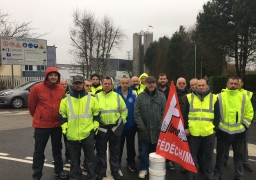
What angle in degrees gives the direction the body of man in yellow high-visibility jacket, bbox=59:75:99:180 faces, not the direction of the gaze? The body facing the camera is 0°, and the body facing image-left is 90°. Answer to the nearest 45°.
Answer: approximately 0°

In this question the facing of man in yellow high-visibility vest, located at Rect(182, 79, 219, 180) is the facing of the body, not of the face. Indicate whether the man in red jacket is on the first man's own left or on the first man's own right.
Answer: on the first man's own right

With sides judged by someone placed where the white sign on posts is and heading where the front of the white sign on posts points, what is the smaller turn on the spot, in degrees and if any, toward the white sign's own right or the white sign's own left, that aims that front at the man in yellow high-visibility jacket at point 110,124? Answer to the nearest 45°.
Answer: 0° — it already faces them

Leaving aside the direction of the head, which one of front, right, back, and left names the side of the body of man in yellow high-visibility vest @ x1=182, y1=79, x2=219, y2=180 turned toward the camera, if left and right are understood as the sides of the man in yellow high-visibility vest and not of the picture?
front

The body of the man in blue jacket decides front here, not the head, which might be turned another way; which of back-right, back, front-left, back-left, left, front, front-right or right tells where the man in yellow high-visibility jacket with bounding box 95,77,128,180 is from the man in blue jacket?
front-right

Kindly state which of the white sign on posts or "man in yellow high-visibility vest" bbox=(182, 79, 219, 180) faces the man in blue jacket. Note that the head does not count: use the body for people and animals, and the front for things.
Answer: the white sign on posts

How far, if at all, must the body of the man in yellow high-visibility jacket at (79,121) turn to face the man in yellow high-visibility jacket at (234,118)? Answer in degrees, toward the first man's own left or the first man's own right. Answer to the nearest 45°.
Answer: approximately 90° to the first man's own left

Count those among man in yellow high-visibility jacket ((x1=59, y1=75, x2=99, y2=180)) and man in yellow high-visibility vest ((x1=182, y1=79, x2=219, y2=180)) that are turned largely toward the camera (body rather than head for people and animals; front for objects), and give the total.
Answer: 2

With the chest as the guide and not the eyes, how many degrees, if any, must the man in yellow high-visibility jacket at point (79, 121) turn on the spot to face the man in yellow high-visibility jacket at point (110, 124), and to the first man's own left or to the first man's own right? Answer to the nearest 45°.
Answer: approximately 135° to the first man's own left

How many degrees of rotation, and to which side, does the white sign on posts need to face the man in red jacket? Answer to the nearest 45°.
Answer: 0° — it already faces them
